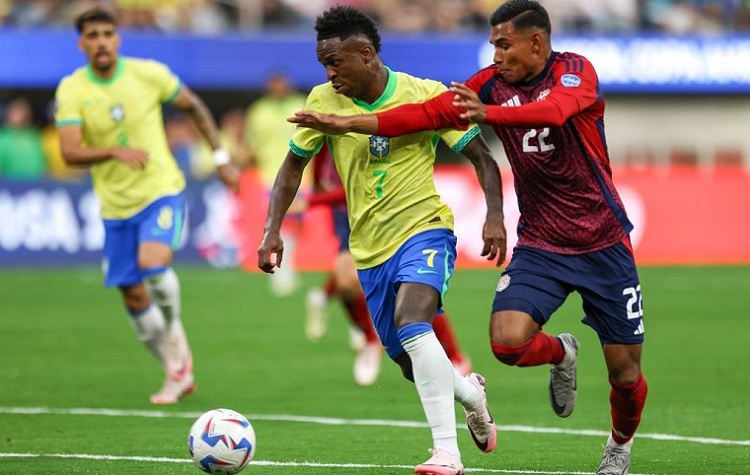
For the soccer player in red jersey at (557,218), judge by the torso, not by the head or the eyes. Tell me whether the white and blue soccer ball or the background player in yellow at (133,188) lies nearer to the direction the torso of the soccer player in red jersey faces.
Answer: the white and blue soccer ball

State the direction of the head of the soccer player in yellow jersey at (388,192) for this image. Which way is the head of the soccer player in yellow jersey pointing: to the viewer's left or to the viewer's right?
to the viewer's left

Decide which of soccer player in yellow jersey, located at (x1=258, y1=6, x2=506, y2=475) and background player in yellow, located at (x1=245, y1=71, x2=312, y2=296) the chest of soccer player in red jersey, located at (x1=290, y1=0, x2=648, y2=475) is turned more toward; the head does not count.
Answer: the soccer player in yellow jersey

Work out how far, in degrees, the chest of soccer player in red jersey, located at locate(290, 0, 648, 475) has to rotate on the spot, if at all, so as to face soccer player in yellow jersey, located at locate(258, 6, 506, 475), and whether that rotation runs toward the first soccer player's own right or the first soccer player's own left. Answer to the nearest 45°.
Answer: approximately 45° to the first soccer player's own right
